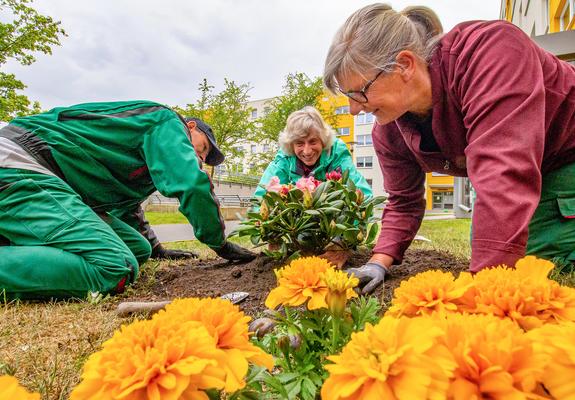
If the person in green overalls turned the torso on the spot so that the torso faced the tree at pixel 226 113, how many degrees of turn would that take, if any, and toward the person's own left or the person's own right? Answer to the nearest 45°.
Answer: approximately 90° to the person's own left

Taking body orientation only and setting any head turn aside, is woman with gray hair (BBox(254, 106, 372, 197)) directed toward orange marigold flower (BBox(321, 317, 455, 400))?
yes

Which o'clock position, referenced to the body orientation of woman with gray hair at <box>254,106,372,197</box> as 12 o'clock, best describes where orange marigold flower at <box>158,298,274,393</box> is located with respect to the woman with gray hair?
The orange marigold flower is roughly at 12 o'clock from the woman with gray hair.

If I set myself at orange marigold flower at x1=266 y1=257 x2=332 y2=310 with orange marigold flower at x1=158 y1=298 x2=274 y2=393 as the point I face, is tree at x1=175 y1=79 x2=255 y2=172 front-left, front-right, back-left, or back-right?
back-right

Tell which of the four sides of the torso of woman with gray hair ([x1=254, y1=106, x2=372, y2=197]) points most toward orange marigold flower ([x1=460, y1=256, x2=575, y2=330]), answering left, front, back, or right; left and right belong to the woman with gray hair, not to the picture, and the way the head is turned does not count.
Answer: front

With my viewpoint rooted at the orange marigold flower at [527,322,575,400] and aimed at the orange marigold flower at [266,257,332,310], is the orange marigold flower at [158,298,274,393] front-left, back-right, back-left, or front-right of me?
front-left

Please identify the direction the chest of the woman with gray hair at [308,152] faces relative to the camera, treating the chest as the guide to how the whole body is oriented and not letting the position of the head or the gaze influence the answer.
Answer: toward the camera

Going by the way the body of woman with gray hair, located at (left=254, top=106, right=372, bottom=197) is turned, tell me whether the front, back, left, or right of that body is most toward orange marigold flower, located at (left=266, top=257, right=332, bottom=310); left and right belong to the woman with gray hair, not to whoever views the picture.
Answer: front

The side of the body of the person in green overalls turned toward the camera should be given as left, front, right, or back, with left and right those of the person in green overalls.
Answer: right

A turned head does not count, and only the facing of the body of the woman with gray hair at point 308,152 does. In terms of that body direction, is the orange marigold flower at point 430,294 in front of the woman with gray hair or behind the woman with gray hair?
in front

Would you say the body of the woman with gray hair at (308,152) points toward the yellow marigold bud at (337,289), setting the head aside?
yes

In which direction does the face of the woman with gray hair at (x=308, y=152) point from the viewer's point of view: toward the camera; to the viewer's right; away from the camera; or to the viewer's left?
toward the camera

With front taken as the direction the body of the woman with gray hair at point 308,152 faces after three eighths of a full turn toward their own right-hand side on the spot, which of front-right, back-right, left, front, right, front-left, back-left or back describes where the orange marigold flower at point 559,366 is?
back-left

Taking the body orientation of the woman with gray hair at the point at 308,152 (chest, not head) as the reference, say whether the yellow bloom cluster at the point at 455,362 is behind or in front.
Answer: in front

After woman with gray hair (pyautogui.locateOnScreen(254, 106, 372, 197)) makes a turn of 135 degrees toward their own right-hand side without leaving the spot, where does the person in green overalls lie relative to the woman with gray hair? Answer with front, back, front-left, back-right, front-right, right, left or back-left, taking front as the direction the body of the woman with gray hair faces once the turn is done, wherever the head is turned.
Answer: left

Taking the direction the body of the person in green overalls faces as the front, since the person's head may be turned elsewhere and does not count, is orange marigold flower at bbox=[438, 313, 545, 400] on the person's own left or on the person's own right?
on the person's own right
